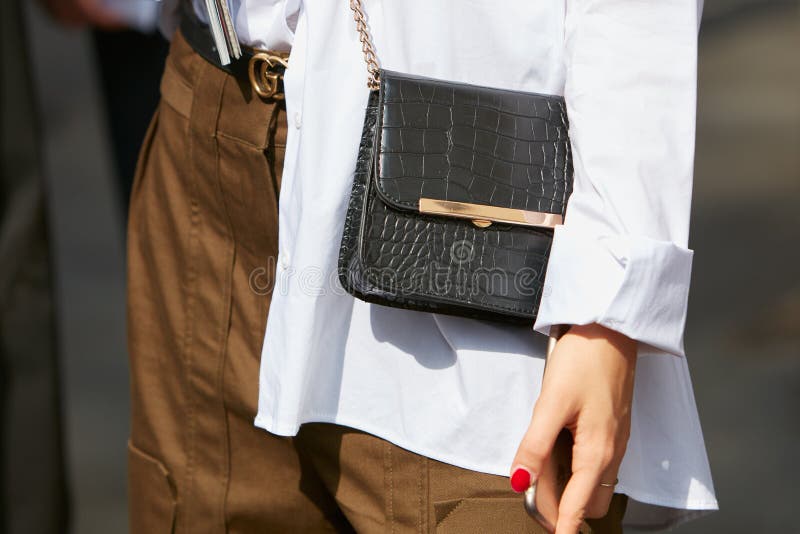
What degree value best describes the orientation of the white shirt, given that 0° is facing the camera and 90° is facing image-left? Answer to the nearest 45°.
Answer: approximately 45°
